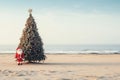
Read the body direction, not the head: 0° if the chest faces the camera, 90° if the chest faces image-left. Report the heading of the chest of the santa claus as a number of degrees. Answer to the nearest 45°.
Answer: approximately 0°
